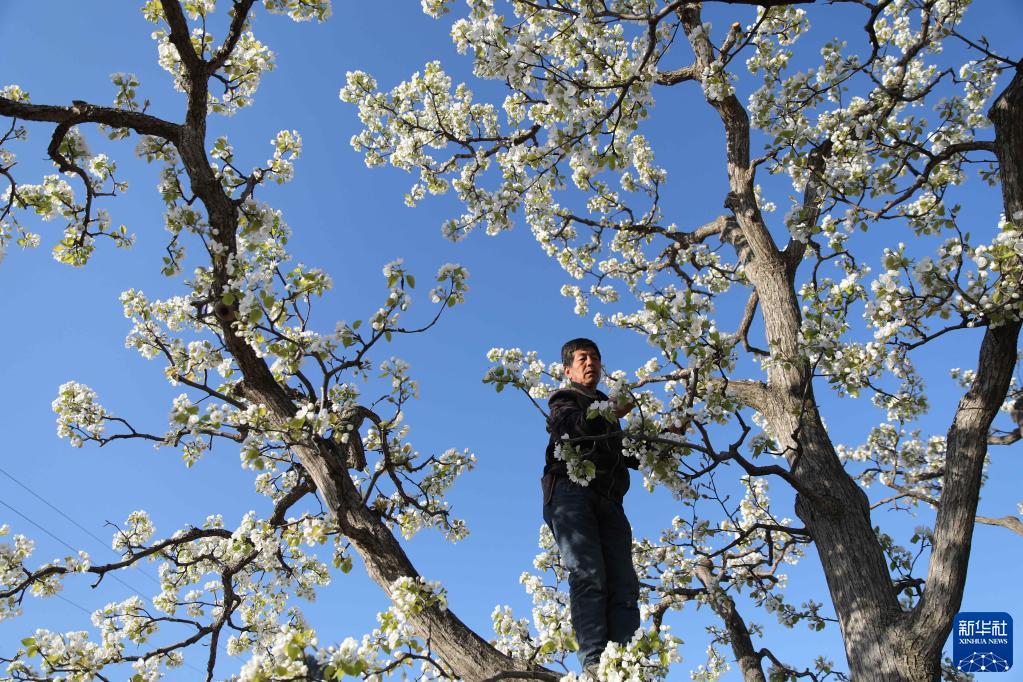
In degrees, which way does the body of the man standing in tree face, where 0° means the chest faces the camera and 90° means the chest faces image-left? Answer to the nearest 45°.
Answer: approximately 315°

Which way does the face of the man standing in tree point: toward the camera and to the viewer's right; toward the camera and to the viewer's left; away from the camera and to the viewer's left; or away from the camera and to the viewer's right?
toward the camera and to the viewer's right
